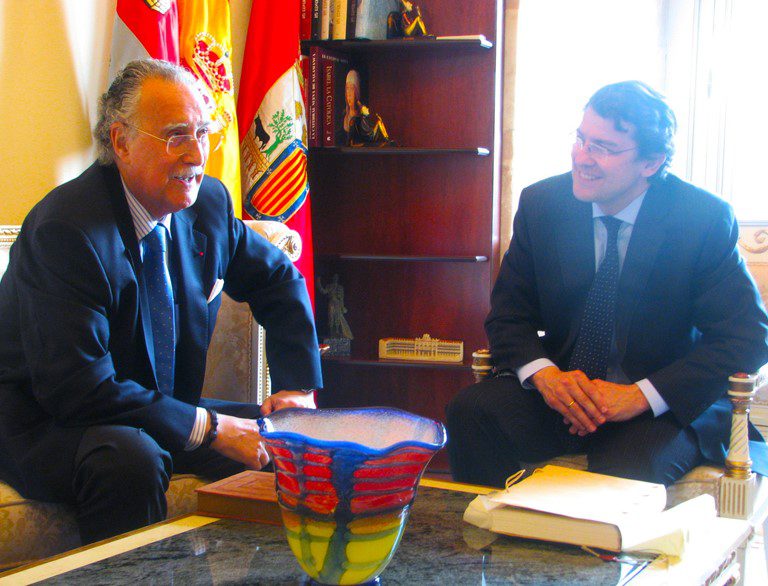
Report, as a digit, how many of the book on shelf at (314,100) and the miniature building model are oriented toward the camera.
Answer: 2

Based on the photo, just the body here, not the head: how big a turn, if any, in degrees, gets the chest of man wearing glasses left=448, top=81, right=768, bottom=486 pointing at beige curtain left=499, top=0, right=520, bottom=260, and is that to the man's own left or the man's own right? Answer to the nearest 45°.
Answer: approximately 135° to the man's own right

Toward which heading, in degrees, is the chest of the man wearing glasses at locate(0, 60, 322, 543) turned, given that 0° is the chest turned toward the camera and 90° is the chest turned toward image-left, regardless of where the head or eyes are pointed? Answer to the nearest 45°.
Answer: approximately 315°

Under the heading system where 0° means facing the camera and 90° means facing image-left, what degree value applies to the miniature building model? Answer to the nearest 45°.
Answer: approximately 0°

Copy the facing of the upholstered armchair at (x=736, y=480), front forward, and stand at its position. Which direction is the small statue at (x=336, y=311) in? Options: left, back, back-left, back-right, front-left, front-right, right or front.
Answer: right

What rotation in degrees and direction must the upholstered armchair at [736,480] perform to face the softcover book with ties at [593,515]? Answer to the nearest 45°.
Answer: approximately 45° to its left

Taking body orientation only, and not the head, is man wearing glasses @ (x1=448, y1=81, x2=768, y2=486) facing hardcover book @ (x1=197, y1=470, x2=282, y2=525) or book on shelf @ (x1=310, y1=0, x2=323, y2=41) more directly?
the hardcover book

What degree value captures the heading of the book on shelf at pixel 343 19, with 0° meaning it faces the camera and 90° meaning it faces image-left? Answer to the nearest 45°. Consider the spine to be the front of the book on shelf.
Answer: approximately 0°

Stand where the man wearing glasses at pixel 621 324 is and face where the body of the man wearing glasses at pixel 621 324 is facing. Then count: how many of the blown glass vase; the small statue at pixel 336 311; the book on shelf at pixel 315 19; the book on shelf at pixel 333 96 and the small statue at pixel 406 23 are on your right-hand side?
4
